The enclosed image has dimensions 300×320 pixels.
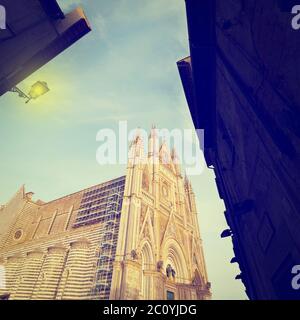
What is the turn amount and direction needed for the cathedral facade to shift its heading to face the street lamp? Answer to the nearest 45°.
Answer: approximately 45° to its right

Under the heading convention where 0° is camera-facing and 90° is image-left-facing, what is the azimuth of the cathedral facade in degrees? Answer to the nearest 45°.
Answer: approximately 315°
